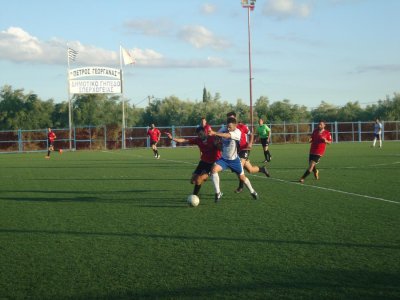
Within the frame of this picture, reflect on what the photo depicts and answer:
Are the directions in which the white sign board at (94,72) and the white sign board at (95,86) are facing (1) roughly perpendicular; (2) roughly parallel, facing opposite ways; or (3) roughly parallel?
roughly parallel

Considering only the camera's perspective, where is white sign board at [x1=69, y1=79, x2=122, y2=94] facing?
facing the viewer

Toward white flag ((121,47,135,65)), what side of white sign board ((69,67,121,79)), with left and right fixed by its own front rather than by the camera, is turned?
left

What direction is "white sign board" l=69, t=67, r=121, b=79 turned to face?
toward the camera

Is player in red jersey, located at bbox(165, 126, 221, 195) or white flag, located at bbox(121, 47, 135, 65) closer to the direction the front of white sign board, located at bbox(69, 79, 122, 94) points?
the player in red jersey

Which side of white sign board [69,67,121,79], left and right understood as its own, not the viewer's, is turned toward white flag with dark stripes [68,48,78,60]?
right

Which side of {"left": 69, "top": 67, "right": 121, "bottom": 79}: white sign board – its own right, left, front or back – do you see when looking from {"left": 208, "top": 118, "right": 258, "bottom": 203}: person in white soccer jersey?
front

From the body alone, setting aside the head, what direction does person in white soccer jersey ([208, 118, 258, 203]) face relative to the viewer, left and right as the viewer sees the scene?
facing the viewer and to the left of the viewer

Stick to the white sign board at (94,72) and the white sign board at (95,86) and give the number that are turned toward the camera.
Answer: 2

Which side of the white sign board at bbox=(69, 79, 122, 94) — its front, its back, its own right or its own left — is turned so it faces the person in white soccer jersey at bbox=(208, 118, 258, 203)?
front
